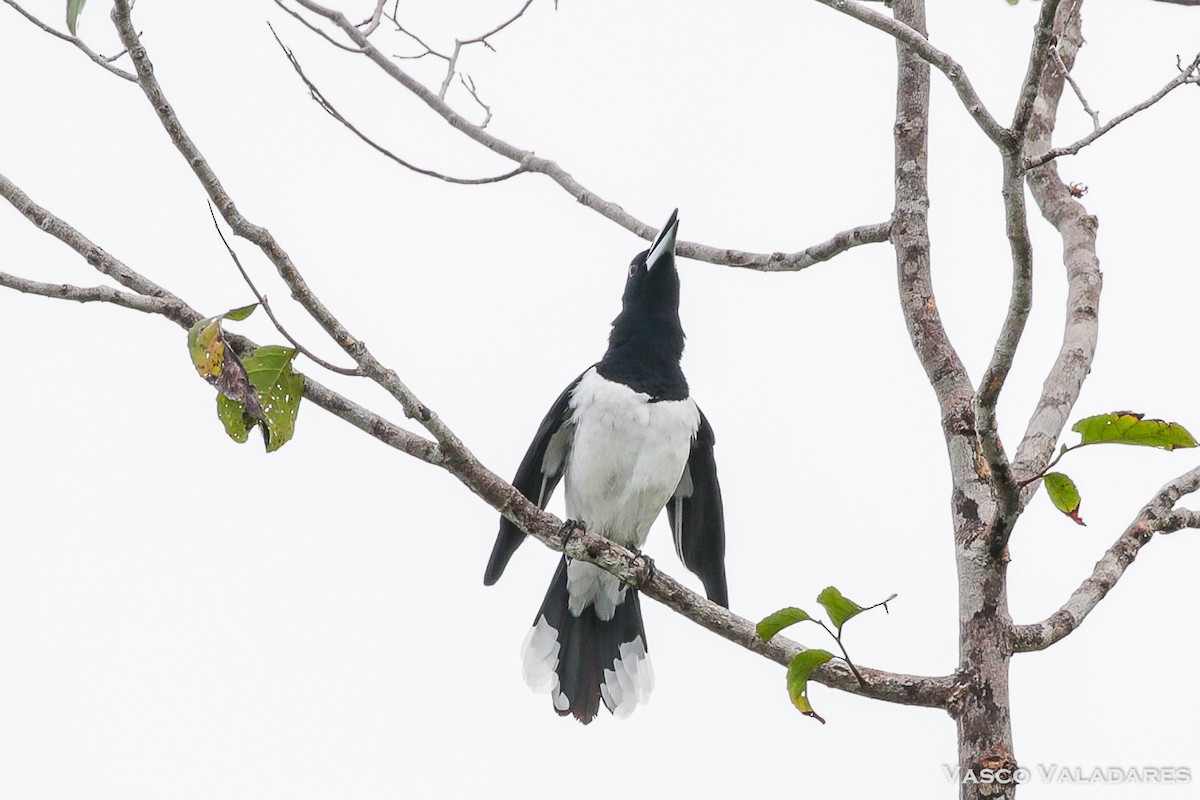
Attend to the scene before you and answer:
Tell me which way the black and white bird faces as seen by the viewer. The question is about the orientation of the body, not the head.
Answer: toward the camera
